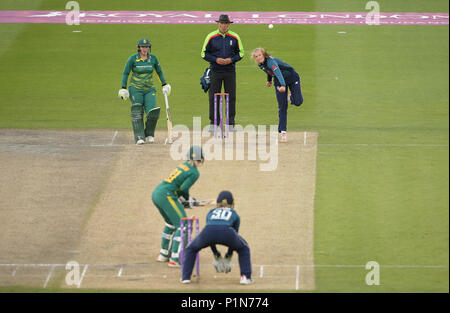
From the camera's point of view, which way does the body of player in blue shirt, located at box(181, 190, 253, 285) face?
away from the camera

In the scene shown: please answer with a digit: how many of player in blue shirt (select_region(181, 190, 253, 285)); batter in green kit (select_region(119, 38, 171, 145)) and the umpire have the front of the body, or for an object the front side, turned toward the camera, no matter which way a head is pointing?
2

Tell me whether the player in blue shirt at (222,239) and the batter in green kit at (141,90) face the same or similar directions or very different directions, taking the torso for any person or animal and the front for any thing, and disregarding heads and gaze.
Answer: very different directions

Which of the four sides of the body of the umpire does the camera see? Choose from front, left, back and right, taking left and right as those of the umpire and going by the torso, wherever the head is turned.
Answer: front

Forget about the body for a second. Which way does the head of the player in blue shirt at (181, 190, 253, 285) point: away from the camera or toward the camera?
away from the camera

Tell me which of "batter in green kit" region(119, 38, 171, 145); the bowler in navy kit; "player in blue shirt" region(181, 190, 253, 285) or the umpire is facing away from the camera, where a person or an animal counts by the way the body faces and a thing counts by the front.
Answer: the player in blue shirt

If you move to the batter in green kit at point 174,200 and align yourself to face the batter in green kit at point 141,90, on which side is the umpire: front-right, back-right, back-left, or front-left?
front-right

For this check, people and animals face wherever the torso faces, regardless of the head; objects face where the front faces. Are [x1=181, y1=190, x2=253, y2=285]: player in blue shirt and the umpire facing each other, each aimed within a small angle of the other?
yes

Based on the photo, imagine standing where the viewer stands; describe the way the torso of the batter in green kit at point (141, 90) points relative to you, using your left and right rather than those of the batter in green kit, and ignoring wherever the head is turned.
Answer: facing the viewer

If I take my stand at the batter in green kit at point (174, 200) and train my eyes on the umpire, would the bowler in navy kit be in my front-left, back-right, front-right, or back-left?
front-right

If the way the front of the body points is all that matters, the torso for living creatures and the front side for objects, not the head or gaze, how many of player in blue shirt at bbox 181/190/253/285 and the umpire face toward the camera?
1

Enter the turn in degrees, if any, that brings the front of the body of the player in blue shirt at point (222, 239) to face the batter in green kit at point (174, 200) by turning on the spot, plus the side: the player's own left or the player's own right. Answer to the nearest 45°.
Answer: approximately 45° to the player's own left

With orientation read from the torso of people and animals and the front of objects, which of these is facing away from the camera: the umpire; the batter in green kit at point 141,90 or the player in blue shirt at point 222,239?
the player in blue shirt

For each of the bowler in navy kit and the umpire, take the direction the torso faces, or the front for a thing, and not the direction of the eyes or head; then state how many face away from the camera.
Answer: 0
